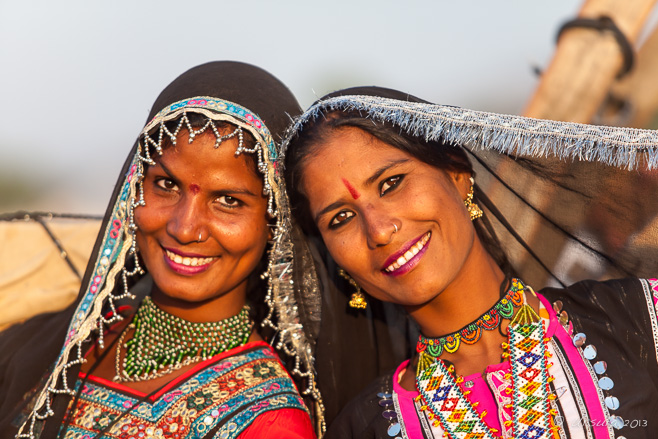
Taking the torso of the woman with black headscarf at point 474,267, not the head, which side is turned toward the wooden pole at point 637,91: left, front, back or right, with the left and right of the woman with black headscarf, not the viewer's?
back

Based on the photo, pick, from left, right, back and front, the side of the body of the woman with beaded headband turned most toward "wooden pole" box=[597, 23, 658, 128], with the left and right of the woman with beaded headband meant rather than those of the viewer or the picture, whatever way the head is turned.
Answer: back

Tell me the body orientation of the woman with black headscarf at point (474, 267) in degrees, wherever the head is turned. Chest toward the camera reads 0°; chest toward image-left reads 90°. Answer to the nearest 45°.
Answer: approximately 0°

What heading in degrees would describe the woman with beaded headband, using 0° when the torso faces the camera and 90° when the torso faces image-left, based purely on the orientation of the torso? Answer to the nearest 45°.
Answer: approximately 0°

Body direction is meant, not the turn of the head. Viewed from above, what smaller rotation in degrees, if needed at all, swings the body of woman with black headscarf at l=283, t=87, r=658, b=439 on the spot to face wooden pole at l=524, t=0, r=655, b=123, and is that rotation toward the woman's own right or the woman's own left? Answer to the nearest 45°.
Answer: approximately 180°

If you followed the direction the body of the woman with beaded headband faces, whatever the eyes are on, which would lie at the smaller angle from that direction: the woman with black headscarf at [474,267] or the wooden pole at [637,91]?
the woman with black headscarf

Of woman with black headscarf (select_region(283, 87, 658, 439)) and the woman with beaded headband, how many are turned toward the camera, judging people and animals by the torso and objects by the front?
2

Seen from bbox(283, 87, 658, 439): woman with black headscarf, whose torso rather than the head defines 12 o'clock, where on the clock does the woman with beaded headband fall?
The woman with beaded headband is roughly at 3 o'clock from the woman with black headscarf.
